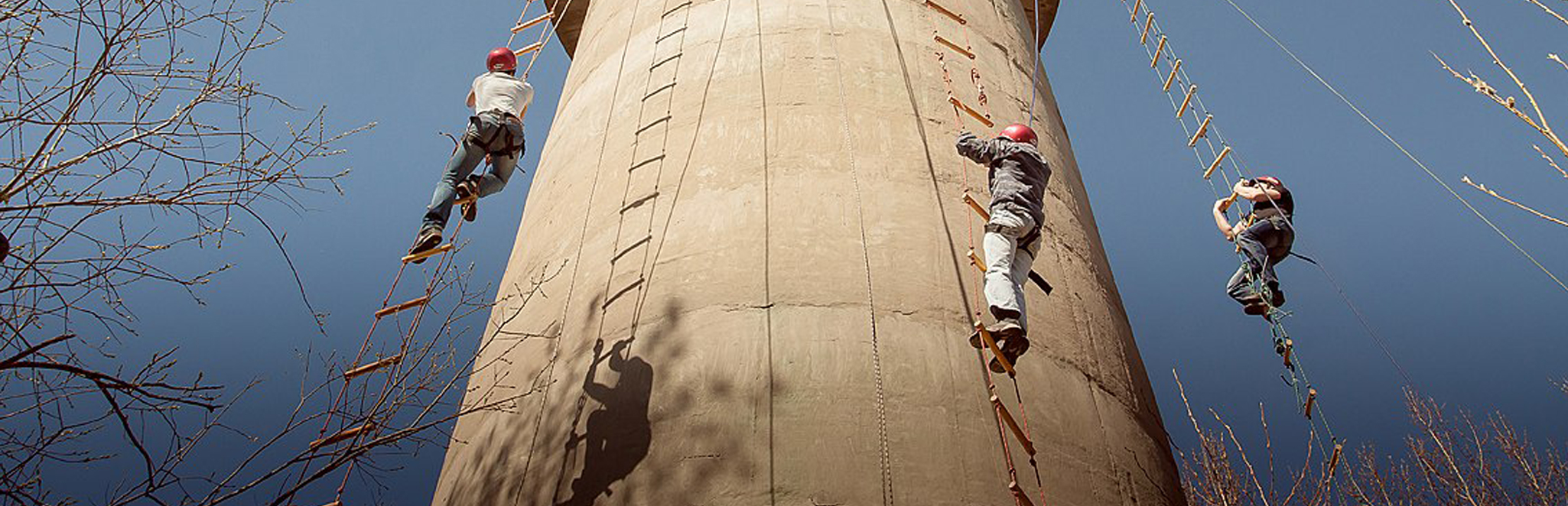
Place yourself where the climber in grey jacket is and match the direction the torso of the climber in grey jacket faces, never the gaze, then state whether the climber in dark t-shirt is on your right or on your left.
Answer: on your right

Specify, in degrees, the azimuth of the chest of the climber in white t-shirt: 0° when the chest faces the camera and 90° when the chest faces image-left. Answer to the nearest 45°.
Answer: approximately 180°

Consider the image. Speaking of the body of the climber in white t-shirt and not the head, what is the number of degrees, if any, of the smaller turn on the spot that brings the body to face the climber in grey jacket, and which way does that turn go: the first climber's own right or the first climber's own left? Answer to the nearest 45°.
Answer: approximately 135° to the first climber's own right

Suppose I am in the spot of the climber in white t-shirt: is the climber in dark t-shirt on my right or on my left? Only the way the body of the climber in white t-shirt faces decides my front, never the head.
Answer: on my right

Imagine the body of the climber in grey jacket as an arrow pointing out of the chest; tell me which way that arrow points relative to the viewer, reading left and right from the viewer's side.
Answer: facing away from the viewer and to the left of the viewer
